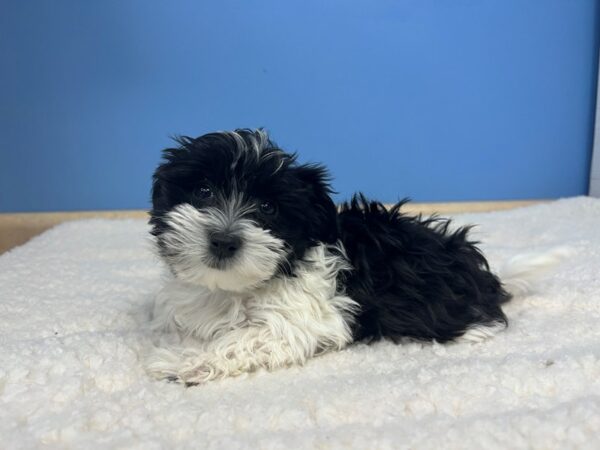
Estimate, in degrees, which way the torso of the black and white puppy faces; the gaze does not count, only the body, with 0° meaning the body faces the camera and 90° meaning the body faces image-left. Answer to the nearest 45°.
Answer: approximately 45°
